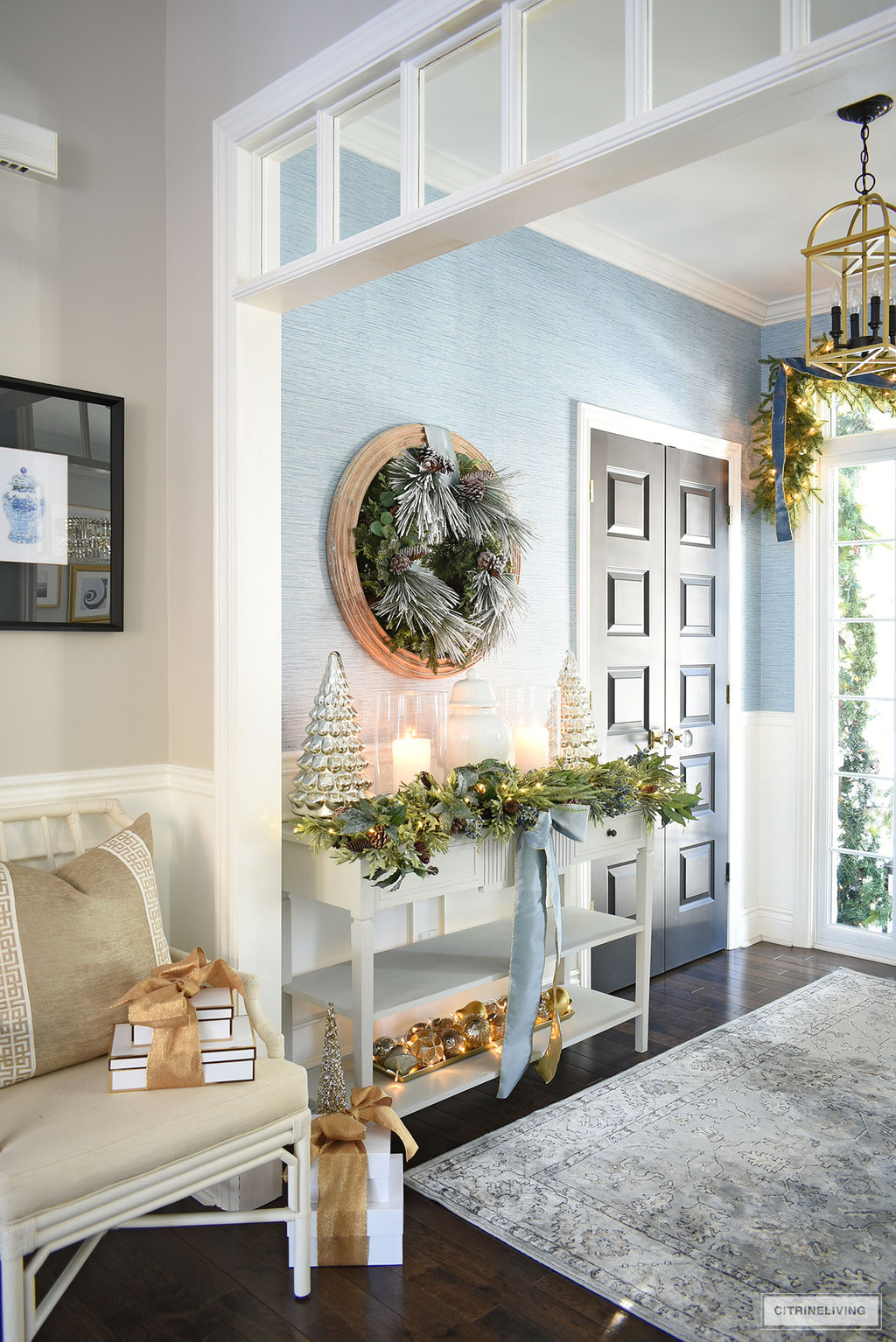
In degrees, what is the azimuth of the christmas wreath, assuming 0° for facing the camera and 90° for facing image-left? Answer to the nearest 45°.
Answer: approximately 315°

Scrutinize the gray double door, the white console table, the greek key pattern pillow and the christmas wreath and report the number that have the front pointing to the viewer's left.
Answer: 0

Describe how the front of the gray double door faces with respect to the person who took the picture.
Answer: facing the viewer and to the right of the viewer

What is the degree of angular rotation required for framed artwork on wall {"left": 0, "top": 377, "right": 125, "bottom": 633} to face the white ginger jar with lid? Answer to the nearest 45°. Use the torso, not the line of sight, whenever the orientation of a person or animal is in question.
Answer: approximately 45° to its left

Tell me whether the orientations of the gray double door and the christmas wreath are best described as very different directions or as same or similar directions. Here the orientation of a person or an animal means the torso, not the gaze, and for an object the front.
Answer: same or similar directions

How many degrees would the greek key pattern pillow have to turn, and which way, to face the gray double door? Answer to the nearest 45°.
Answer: approximately 90° to its left

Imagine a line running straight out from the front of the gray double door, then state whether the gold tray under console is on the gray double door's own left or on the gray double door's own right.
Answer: on the gray double door's own right

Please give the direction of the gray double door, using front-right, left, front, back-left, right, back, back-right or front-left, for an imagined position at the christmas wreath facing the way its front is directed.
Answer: left

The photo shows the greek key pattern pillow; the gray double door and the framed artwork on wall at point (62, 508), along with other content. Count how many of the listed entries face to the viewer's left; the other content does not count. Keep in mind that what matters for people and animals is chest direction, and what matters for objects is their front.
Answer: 0

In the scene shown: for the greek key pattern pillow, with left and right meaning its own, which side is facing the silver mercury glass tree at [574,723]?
left

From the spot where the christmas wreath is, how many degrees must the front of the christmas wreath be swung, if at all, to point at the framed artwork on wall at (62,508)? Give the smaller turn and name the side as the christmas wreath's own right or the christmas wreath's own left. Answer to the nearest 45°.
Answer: approximately 90° to the christmas wreath's own right

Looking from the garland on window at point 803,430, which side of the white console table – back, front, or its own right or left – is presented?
left

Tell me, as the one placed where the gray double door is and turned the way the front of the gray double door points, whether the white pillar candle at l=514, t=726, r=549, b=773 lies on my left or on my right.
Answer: on my right

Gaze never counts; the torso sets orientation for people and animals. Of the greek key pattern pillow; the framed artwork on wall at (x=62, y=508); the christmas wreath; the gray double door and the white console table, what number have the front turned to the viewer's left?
0
